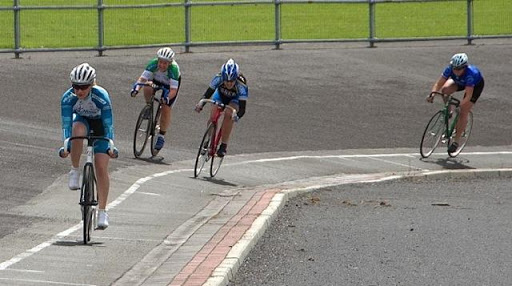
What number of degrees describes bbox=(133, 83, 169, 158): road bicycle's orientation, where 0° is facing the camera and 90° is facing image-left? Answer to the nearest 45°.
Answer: approximately 45°

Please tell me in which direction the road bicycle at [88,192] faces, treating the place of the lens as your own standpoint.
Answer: facing the viewer

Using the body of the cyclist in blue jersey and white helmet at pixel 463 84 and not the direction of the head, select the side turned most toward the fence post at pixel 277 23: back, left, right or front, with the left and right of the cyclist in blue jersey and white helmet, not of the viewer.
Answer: right

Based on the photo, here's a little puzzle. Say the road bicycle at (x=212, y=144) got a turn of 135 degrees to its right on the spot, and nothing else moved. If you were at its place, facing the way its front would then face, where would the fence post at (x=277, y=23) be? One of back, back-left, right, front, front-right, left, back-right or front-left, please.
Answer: front

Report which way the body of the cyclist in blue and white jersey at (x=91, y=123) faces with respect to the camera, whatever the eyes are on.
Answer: toward the camera

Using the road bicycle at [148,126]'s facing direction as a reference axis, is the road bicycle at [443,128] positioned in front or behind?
behind

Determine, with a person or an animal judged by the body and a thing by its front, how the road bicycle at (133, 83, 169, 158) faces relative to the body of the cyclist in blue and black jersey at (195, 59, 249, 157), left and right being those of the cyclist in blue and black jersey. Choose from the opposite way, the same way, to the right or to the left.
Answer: the same way

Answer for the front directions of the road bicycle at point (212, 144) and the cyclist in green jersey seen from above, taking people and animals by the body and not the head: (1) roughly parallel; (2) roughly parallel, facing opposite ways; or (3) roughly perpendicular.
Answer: roughly parallel

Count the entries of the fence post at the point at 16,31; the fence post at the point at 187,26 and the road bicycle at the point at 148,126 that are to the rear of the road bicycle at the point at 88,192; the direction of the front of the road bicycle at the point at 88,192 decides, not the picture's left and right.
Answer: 3

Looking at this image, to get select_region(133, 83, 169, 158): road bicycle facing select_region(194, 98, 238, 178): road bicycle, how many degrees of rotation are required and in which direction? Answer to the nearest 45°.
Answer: approximately 90° to its left

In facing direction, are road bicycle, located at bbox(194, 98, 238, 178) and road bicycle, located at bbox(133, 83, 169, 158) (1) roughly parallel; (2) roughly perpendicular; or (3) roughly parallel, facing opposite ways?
roughly parallel

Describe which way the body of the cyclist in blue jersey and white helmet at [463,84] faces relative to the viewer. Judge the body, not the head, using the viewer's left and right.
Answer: facing the viewer and to the left of the viewer

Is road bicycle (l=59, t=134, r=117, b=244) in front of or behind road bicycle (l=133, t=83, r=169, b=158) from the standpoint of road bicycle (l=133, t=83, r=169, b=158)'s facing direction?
in front

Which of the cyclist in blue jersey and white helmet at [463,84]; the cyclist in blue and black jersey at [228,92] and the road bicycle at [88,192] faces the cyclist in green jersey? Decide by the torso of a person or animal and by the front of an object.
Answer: the cyclist in blue jersey and white helmet at [463,84]

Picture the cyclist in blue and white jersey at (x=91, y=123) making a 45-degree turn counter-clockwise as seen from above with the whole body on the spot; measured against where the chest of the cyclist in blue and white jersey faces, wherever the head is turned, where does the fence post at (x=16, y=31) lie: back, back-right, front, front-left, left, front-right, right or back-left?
back-left

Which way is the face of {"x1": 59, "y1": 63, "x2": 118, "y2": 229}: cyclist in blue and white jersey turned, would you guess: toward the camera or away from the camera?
toward the camera

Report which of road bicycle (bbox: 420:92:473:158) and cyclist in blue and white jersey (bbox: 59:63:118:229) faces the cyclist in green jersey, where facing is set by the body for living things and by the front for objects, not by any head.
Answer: the road bicycle

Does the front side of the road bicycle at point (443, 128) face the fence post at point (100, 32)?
no
